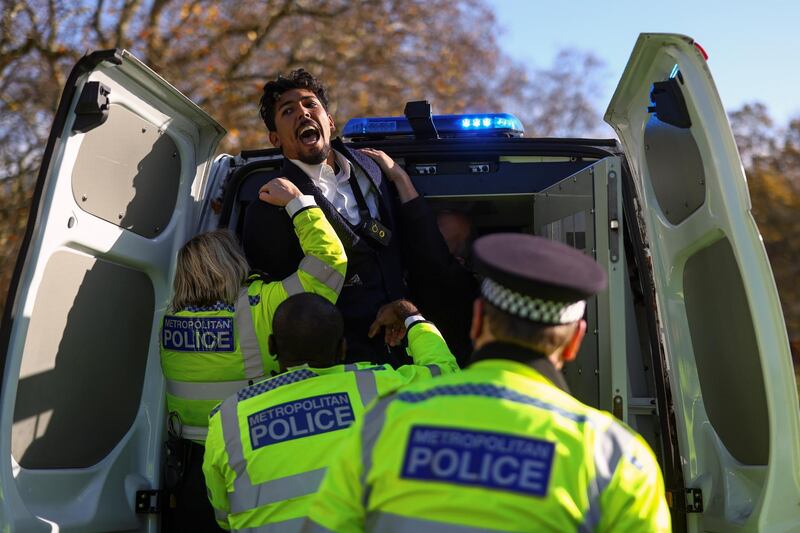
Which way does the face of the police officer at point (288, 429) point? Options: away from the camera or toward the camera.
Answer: away from the camera

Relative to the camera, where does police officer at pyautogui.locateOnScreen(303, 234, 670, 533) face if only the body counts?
away from the camera

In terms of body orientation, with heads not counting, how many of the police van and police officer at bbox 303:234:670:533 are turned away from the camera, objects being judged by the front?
2

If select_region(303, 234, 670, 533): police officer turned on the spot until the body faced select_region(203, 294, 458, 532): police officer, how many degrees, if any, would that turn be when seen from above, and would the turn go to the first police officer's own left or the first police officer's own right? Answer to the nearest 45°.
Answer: approximately 45° to the first police officer's own left

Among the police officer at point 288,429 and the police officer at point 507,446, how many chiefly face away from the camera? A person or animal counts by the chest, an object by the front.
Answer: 2

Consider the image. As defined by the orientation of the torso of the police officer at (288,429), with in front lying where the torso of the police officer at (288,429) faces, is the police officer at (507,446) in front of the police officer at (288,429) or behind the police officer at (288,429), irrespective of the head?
behind

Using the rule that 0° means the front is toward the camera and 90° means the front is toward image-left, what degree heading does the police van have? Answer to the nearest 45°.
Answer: approximately 180°

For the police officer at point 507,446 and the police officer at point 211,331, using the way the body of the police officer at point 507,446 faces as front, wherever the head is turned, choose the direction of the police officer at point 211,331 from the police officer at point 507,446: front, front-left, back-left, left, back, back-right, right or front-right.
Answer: front-left

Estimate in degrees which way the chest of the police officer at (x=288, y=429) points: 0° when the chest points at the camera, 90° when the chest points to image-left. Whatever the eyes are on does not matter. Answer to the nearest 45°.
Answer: approximately 180°

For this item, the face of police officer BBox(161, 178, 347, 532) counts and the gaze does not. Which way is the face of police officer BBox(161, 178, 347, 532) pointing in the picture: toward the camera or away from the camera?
away from the camera
